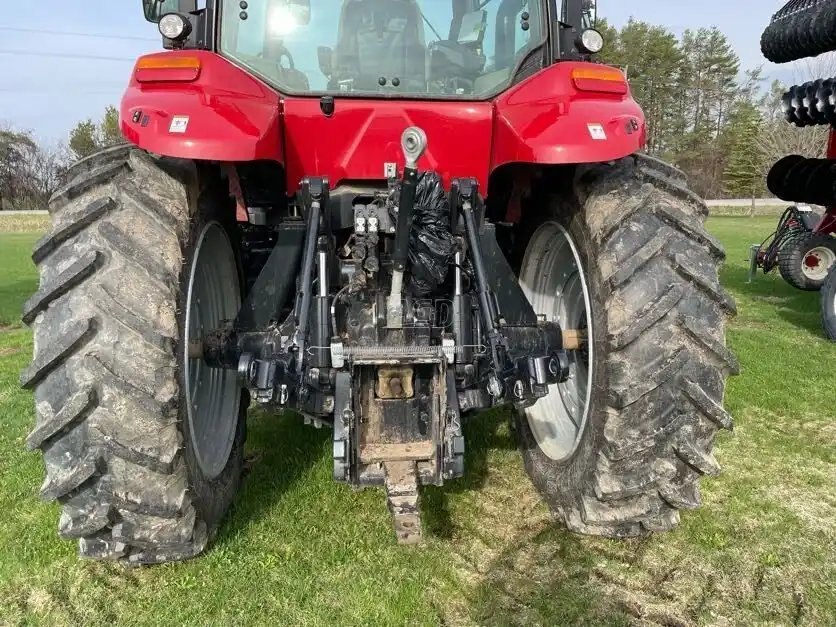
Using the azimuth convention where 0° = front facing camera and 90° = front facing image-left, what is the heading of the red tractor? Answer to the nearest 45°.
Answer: approximately 180°
